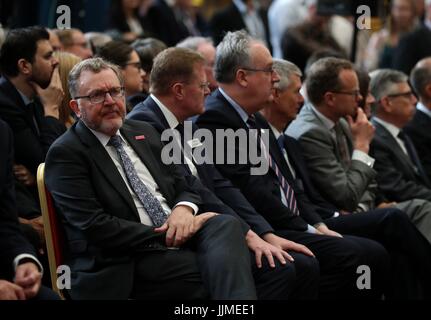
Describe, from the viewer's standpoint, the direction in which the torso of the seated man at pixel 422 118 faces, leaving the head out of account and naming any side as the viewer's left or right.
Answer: facing to the right of the viewer

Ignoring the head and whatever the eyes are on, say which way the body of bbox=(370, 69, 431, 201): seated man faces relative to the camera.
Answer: to the viewer's right

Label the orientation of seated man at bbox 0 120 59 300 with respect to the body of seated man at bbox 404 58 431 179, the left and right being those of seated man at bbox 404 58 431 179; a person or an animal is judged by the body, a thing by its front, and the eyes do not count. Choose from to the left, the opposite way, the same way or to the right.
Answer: the same way

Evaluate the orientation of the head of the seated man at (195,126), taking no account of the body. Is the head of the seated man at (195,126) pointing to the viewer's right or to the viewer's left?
to the viewer's right

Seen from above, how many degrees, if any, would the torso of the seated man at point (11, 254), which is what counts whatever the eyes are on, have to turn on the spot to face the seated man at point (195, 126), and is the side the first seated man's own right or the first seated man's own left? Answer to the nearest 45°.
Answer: approximately 90° to the first seated man's own left

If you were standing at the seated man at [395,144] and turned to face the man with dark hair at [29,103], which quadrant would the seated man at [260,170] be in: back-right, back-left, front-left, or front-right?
front-left

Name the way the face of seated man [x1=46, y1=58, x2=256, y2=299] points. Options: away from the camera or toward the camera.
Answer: toward the camera

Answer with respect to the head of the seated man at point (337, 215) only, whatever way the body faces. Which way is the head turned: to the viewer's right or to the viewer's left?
to the viewer's right

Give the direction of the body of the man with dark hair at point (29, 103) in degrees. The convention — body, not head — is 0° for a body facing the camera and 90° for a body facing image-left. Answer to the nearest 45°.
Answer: approximately 270°
